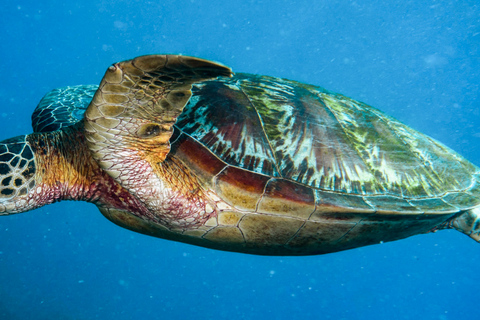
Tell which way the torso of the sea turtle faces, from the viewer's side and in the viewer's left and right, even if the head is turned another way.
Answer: facing to the left of the viewer
